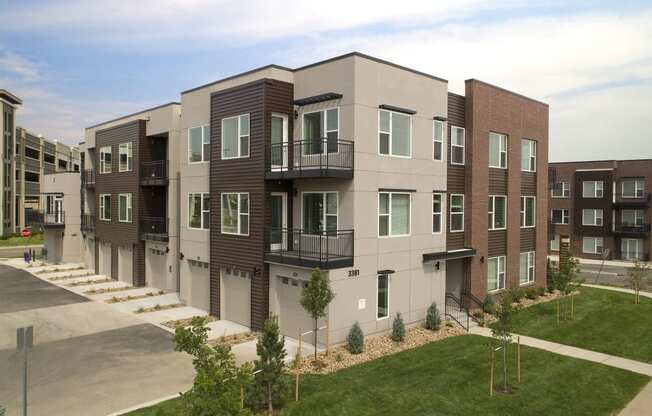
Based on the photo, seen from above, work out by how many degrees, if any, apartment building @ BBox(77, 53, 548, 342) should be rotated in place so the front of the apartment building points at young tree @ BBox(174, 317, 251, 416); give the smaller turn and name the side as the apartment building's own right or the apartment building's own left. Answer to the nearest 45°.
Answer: approximately 45° to the apartment building's own right
